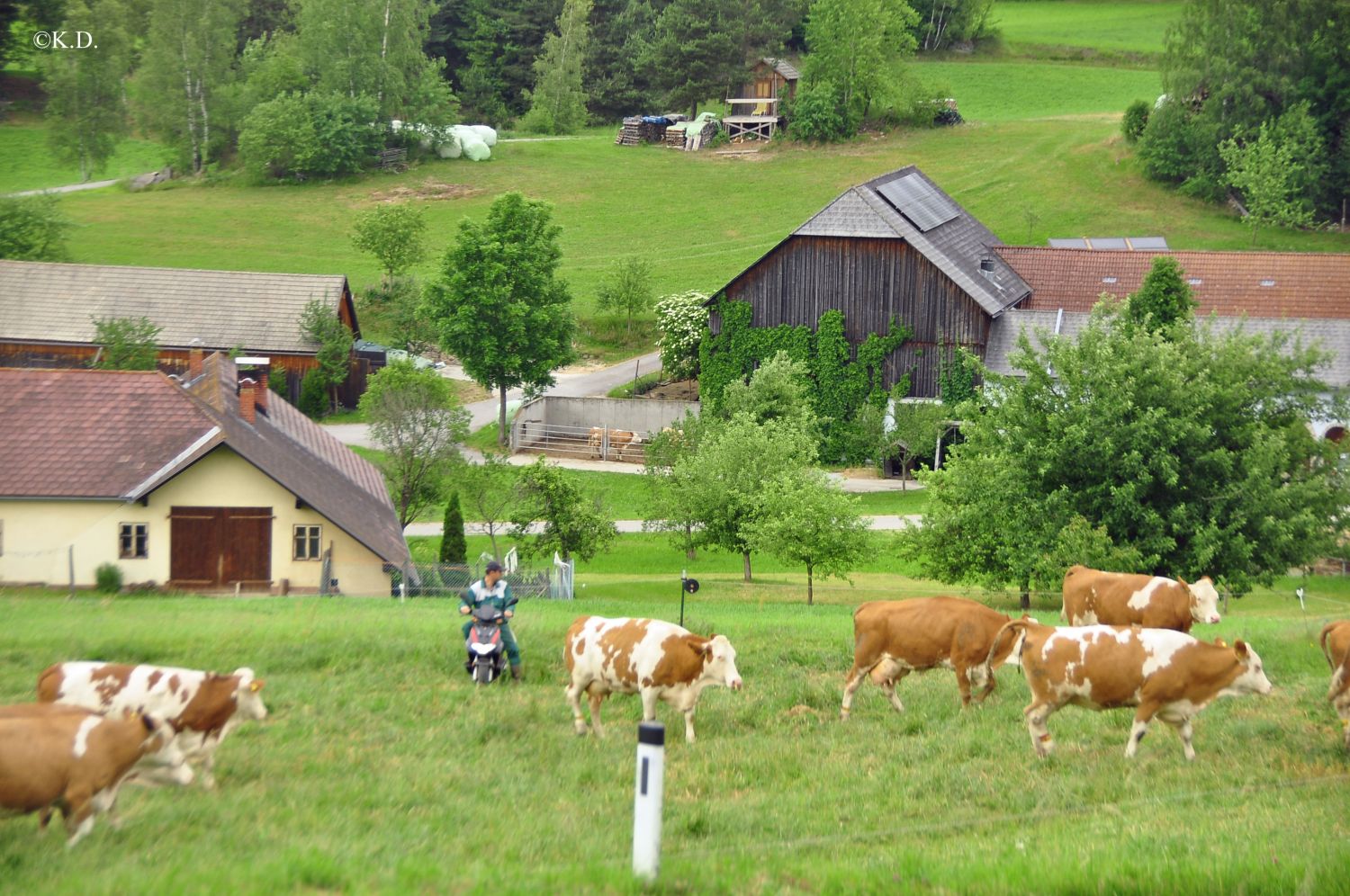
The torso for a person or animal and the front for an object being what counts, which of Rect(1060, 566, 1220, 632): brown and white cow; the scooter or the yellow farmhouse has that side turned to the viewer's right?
the brown and white cow

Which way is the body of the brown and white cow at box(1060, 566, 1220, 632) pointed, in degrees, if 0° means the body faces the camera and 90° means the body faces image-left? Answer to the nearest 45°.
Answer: approximately 270°

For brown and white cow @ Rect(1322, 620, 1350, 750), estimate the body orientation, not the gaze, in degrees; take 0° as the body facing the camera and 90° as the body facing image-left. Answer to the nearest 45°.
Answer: approximately 270°

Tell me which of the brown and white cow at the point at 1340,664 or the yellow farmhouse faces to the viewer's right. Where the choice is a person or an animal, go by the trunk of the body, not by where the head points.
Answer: the brown and white cow

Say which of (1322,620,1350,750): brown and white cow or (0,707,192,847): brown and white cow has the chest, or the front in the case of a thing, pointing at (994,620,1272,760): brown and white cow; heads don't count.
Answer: (0,707,192,847): brown and white cow

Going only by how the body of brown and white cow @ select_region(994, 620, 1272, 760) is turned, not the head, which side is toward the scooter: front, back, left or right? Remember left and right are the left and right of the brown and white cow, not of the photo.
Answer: back

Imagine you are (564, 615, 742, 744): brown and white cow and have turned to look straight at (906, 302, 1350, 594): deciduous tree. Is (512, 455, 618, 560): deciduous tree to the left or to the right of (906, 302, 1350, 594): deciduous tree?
left

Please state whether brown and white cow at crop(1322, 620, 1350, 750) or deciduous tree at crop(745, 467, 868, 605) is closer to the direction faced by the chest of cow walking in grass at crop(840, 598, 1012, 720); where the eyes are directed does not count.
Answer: the brown and white cow

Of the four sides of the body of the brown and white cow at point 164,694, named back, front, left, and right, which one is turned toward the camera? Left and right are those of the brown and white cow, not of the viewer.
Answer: right

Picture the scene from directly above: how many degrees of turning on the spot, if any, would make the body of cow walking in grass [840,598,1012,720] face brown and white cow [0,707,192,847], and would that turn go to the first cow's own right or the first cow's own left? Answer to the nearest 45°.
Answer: approximately 135° to the first cow's own right

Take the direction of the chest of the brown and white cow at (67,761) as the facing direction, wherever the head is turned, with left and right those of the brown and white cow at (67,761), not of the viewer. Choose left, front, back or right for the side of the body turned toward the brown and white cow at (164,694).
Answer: left

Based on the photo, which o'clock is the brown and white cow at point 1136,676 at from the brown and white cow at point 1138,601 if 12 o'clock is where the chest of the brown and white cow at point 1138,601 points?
the brown and white cow at point 1136,676 is roughly at 3 o'clock from the brown and white cow at point 1138,601.

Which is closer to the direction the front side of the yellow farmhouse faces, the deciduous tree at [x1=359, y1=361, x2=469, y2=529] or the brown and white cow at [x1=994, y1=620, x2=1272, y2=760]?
the brown and white cow
